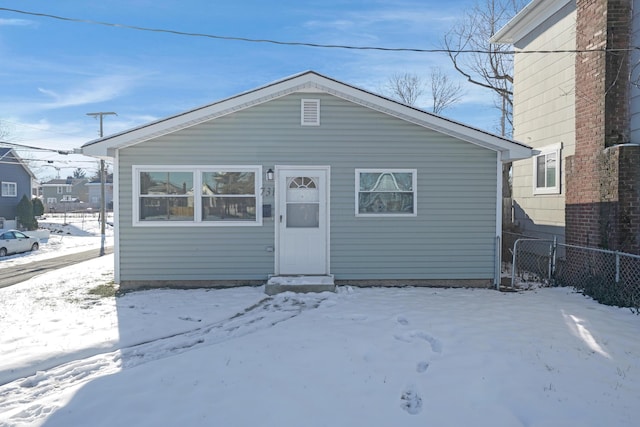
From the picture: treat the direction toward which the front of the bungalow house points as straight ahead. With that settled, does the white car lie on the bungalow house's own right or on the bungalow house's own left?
on the bungalow house's own right

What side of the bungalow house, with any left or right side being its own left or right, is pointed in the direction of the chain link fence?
left

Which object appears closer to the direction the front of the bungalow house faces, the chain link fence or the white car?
the chain link fence

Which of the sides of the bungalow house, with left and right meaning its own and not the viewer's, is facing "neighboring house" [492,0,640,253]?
left

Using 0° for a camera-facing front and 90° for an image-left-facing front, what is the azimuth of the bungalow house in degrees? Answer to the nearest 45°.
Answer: approximately 0°

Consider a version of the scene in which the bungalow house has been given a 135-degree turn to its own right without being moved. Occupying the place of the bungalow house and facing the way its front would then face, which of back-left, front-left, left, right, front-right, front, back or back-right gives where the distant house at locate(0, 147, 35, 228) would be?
front
